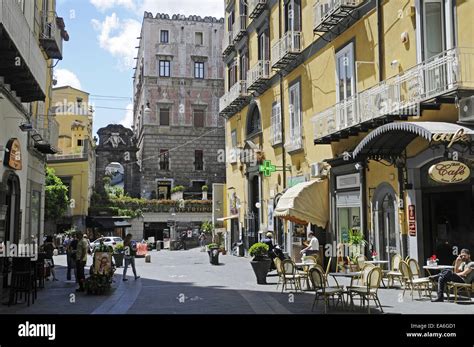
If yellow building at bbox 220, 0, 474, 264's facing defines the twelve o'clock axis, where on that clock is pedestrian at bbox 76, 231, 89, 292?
The pedestrian is roughly at 1 o'clock from the yellow building.

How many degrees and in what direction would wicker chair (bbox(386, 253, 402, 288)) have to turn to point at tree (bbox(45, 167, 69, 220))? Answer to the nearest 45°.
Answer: approximately 90° to its right

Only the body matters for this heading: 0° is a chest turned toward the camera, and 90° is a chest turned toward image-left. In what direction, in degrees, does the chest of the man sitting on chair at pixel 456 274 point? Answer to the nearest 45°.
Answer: approximately 90°

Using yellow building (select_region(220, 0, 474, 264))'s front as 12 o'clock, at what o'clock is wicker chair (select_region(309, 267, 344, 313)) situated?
The wicker chair is roughly at 11 o'clock from the yellow building.

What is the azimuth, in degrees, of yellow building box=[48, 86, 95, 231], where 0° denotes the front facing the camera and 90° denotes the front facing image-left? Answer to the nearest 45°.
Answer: approximately 0°

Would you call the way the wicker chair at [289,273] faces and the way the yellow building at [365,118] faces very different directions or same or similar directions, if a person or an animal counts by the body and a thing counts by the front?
very different directions

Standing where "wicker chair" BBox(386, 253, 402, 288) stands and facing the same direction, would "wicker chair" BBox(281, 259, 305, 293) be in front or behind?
in front

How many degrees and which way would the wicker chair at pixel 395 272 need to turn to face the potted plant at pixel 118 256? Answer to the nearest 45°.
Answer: approximately 90° to its right

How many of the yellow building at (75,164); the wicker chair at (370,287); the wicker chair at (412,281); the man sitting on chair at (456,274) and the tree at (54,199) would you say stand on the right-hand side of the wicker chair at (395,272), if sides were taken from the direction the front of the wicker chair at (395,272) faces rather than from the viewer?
2

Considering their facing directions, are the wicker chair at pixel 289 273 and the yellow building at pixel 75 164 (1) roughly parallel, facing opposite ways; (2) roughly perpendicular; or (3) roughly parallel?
roughly perpendicular
